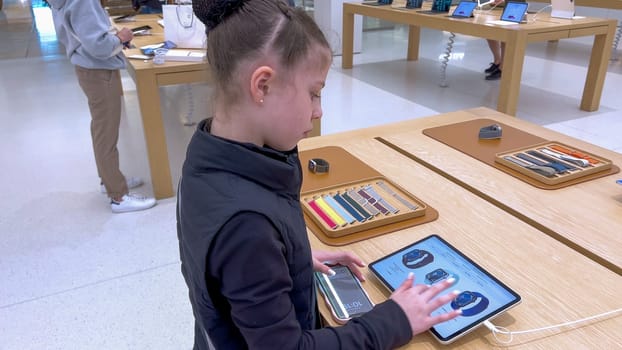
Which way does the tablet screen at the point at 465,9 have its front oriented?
toward the camera

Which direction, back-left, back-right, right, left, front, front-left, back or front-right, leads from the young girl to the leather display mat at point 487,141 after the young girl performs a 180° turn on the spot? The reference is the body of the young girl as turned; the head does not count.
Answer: back-right

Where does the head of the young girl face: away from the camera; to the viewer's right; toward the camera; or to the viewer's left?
to the viewer's right

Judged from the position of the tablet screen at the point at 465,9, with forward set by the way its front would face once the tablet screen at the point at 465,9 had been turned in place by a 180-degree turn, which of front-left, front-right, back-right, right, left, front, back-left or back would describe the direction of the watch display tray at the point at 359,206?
back

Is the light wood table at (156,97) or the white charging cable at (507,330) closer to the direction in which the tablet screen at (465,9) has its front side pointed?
the white charging cable

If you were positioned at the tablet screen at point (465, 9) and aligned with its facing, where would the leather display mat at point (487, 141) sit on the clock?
The leather display mat is roughly at 12 o'clock from the tablet screen.

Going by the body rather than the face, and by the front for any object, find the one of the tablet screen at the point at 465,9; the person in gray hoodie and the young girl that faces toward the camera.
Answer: the tablet screen

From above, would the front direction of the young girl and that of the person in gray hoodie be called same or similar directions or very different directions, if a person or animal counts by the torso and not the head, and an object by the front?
same or similar directions

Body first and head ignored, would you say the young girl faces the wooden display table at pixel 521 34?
no

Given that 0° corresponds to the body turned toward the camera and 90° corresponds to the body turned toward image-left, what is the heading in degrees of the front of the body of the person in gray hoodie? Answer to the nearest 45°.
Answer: approximately 270°

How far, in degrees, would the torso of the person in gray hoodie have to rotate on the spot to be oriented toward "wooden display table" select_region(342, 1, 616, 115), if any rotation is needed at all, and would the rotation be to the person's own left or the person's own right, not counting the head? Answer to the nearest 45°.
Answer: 0° — they already face it

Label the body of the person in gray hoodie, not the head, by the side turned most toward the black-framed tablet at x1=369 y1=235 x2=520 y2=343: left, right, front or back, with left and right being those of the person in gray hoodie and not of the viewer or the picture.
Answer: right

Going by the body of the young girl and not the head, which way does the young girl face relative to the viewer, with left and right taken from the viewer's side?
facing to the right of the viewer

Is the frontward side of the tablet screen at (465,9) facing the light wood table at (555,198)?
yes
